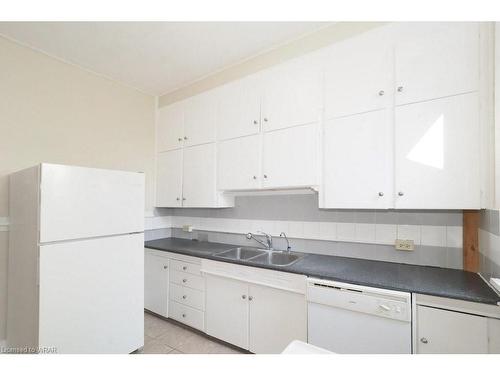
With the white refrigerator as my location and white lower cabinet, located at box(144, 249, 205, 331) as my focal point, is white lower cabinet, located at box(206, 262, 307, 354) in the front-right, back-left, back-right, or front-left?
front-right

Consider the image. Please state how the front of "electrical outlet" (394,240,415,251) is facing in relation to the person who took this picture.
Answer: facing the viewer

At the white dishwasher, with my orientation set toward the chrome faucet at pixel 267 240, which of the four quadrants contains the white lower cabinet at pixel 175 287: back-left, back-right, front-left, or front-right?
front-left

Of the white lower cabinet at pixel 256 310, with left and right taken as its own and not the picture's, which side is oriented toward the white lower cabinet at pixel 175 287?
right

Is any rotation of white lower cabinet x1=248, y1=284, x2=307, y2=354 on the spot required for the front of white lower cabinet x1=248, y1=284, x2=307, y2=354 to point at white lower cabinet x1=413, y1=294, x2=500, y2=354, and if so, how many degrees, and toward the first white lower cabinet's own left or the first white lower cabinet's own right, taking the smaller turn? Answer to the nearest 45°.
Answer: approximately 90° to the first white lower cabinet's own left

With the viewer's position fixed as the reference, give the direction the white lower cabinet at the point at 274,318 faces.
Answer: facing the viewer and to the left of the viewer

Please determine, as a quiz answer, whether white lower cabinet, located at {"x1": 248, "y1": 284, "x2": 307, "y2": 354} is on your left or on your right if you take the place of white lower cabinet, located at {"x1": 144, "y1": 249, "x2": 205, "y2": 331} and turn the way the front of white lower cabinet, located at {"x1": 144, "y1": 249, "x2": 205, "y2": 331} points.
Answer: on your left

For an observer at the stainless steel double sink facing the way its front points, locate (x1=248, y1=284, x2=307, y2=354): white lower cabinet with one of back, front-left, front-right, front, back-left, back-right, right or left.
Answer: front-left
